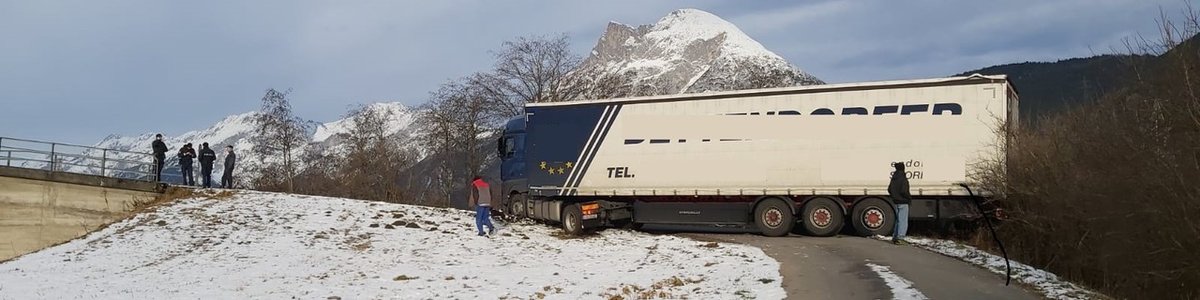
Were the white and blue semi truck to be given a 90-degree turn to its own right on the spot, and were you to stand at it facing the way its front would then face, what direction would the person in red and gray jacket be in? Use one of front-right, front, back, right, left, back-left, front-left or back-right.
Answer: left

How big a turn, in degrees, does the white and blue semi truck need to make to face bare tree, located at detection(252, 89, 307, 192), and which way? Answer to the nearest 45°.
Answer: approximately 45° to its right

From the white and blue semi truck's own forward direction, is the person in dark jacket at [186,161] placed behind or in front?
in front

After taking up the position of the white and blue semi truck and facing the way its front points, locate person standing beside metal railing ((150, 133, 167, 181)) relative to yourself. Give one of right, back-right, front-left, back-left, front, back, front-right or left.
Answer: front

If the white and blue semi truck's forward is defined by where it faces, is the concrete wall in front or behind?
in front

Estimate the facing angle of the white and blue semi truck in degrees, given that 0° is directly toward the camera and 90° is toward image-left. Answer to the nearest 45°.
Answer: approximately 90°

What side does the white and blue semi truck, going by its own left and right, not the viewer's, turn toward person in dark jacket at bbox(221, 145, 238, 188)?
front
